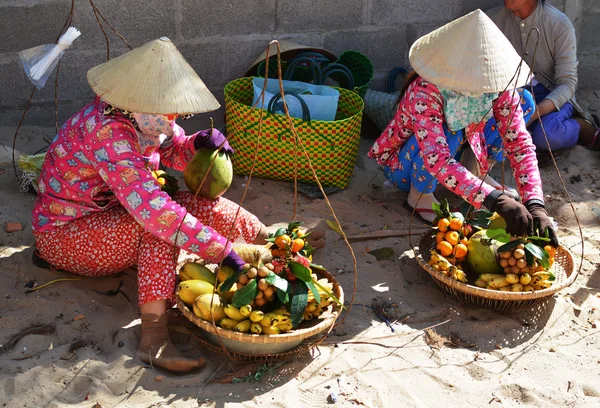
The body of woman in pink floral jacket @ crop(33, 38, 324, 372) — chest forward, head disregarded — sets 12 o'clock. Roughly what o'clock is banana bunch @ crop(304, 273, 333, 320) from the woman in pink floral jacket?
The banana bunch is roughly at 1 o'clock from the woman in pink floral jacket.

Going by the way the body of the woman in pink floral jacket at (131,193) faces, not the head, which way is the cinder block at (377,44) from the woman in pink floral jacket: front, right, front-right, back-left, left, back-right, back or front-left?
front-left

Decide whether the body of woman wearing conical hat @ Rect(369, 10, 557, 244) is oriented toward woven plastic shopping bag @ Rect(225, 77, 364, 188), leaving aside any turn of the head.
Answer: no

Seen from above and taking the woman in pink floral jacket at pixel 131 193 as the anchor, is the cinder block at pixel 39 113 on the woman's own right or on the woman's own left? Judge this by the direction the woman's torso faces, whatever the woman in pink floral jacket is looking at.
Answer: on the woman's own left

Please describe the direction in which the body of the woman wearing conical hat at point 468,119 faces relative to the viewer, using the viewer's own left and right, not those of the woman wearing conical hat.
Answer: facing the viewer and to the right of the viewer

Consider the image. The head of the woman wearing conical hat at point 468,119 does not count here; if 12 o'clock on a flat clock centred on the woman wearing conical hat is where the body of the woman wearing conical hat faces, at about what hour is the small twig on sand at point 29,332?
The small twig on sand is roughly at 3 o'clock from the woman wearing conical hat.

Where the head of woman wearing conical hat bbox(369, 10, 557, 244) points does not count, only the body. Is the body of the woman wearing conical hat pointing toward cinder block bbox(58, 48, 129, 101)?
no

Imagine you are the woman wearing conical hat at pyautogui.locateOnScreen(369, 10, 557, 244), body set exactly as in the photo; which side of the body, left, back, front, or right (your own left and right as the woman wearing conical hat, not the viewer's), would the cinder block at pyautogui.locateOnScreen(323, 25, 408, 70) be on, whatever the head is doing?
back

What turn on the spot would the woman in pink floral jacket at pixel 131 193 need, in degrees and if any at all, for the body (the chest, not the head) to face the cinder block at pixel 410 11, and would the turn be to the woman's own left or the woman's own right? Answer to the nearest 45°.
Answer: approximately 45° to the woman's own left

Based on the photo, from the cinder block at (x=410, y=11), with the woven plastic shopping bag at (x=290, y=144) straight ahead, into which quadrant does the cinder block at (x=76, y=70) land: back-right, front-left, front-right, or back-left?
front-right

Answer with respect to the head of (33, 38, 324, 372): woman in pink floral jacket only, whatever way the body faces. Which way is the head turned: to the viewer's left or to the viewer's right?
to the viewer's right

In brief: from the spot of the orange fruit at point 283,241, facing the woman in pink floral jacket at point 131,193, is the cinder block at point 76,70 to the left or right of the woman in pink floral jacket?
right

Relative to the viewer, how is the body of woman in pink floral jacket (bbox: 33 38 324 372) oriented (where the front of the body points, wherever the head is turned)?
to the viewer's right

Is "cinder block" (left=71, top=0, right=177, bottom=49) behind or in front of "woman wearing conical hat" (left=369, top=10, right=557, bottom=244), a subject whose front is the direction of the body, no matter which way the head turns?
behind

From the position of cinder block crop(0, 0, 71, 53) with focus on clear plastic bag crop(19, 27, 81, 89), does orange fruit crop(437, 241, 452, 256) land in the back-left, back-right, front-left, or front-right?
front-left

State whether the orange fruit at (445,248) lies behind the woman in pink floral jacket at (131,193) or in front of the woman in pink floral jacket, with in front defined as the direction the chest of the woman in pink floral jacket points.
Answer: in front

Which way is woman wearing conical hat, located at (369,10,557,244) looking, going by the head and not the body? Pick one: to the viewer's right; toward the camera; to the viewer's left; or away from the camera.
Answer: toward the camera

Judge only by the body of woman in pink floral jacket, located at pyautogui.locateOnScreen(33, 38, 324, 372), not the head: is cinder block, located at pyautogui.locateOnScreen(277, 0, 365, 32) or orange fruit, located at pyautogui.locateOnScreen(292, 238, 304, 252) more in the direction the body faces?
the orange fruit

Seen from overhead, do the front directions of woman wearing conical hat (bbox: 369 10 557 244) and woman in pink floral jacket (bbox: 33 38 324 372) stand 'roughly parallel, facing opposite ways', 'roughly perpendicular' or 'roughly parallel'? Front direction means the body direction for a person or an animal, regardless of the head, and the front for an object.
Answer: roughly perpendicular
